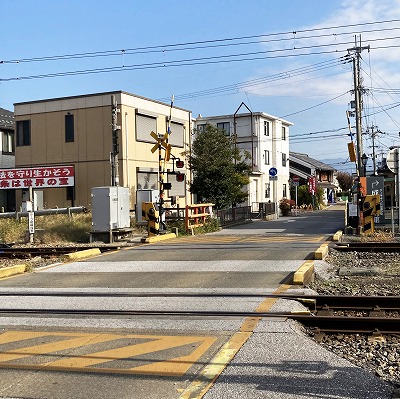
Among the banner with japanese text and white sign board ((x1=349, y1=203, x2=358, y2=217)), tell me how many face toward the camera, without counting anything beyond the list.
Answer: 2

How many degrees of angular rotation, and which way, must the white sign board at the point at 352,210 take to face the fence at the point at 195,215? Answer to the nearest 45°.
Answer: approximately 90° to its right

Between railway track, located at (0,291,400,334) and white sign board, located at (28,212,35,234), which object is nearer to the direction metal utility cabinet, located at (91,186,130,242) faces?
the railway track

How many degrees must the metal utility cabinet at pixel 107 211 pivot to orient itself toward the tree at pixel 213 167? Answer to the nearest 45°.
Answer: approximately 90° to its left

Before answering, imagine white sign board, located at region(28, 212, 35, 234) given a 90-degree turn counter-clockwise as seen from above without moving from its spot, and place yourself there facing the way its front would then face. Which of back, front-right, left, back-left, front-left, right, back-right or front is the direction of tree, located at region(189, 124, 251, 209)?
front-left

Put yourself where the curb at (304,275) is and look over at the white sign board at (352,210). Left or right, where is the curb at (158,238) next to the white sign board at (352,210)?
left

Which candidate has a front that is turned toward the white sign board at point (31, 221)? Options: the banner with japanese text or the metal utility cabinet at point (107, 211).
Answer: the banner with japanese text

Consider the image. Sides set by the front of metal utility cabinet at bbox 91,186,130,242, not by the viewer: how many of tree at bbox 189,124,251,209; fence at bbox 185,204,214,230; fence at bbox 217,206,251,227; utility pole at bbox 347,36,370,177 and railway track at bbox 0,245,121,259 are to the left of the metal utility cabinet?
4

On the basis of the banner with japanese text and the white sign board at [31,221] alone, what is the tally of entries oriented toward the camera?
2

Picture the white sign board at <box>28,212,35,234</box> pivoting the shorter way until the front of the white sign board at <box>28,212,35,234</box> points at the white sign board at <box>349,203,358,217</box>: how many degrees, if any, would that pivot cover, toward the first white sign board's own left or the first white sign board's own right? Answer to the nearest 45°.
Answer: approximately 90° to the first white sign board's own left

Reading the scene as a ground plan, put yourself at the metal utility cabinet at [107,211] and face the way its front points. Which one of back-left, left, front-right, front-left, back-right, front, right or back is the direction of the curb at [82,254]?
front-right
